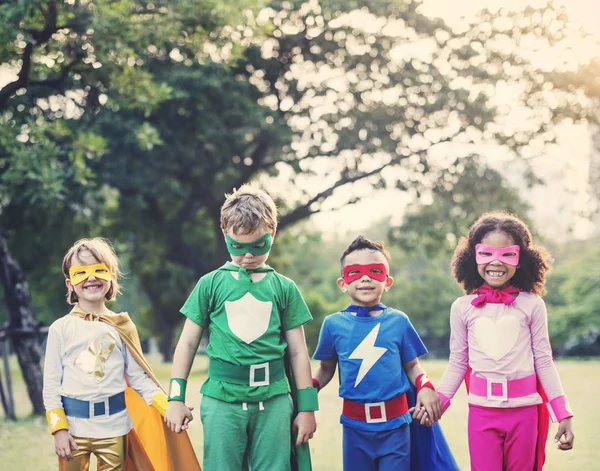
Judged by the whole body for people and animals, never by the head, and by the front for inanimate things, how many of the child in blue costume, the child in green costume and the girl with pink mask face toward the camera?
3

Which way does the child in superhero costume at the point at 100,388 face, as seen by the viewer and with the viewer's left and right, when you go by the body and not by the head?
facing the viewer

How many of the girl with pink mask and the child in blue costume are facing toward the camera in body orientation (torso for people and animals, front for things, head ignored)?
2

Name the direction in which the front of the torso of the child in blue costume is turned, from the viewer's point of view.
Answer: toward the camera

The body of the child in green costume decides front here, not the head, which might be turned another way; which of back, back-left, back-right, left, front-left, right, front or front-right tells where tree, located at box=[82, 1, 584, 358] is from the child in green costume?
back

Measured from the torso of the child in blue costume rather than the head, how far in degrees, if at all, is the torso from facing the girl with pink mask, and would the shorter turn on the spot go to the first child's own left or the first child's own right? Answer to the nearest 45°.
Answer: approximately 90° to the first child's own left

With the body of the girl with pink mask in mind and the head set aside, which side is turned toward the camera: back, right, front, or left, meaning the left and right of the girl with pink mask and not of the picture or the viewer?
front

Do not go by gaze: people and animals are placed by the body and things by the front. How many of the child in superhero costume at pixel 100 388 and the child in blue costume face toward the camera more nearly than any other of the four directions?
2

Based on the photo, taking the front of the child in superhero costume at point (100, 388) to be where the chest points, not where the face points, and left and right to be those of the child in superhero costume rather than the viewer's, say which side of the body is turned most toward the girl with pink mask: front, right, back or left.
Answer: left

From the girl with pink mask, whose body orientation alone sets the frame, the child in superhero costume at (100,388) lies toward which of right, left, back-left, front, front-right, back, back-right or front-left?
right

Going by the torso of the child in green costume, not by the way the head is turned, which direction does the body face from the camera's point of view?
toward the camera

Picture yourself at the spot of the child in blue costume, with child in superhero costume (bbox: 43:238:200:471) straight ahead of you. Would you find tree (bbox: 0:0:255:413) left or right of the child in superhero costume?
right

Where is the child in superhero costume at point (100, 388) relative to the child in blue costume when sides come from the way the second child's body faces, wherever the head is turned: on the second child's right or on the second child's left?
on the second child's right

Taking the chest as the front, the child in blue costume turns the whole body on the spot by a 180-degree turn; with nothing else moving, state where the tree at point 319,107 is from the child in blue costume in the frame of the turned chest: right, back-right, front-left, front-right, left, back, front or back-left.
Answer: front
